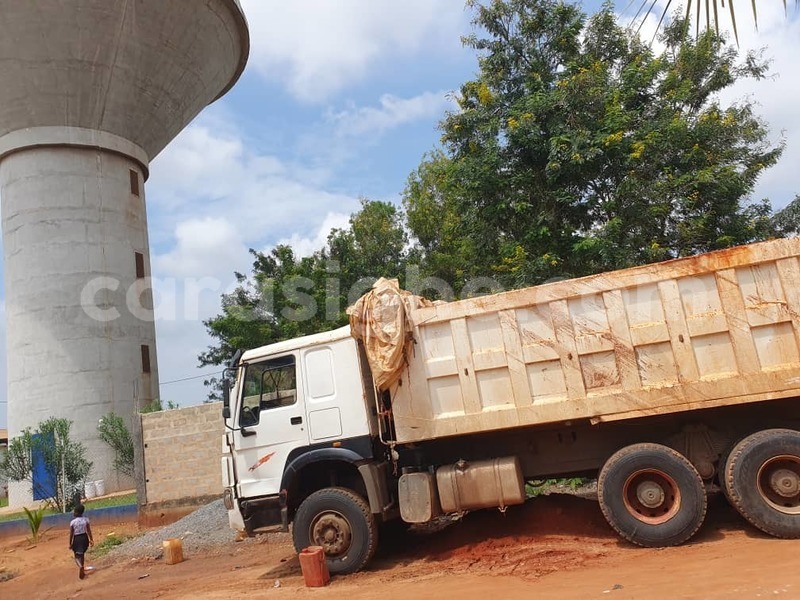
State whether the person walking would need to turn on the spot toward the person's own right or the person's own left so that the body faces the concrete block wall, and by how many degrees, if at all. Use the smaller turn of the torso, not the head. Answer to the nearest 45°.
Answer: approximately 45° to the person's own right

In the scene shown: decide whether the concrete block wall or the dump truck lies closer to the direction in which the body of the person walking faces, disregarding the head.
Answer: the concrete block wall

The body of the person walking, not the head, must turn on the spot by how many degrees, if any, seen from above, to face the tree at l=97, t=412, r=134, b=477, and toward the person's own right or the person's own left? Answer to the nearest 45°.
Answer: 0° — they already face it

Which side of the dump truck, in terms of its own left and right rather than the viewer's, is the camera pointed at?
left

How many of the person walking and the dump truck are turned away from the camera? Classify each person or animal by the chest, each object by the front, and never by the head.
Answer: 1

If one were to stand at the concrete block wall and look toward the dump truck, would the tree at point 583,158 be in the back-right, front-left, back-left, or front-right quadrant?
front-left

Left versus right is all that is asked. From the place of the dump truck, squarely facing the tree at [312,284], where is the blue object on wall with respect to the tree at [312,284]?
left

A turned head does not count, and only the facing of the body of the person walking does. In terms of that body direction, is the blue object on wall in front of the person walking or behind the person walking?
in front

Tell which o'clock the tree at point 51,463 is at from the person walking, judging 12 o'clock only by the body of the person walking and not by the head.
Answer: The tree is roughly at 12 o'clock from the person walking.

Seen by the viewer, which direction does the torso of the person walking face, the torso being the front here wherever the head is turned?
away from the camera

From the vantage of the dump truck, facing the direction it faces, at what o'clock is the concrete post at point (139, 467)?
The concrete post is roughly at 1 o'clock from the dump truck.
